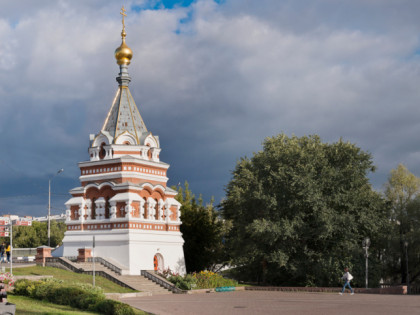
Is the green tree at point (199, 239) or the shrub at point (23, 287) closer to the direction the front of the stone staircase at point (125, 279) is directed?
the shrub

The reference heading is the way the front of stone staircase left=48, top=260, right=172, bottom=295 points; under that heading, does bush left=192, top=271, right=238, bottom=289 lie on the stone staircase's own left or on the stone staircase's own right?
on the stone staircase's own left

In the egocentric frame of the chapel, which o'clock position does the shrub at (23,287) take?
The shrub is roughly at 2 o'clock from the chapel.

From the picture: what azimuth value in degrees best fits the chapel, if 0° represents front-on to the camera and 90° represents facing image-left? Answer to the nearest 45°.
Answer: approximately 315°

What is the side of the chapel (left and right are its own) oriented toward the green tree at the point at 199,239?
left

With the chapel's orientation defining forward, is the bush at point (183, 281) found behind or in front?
in front
